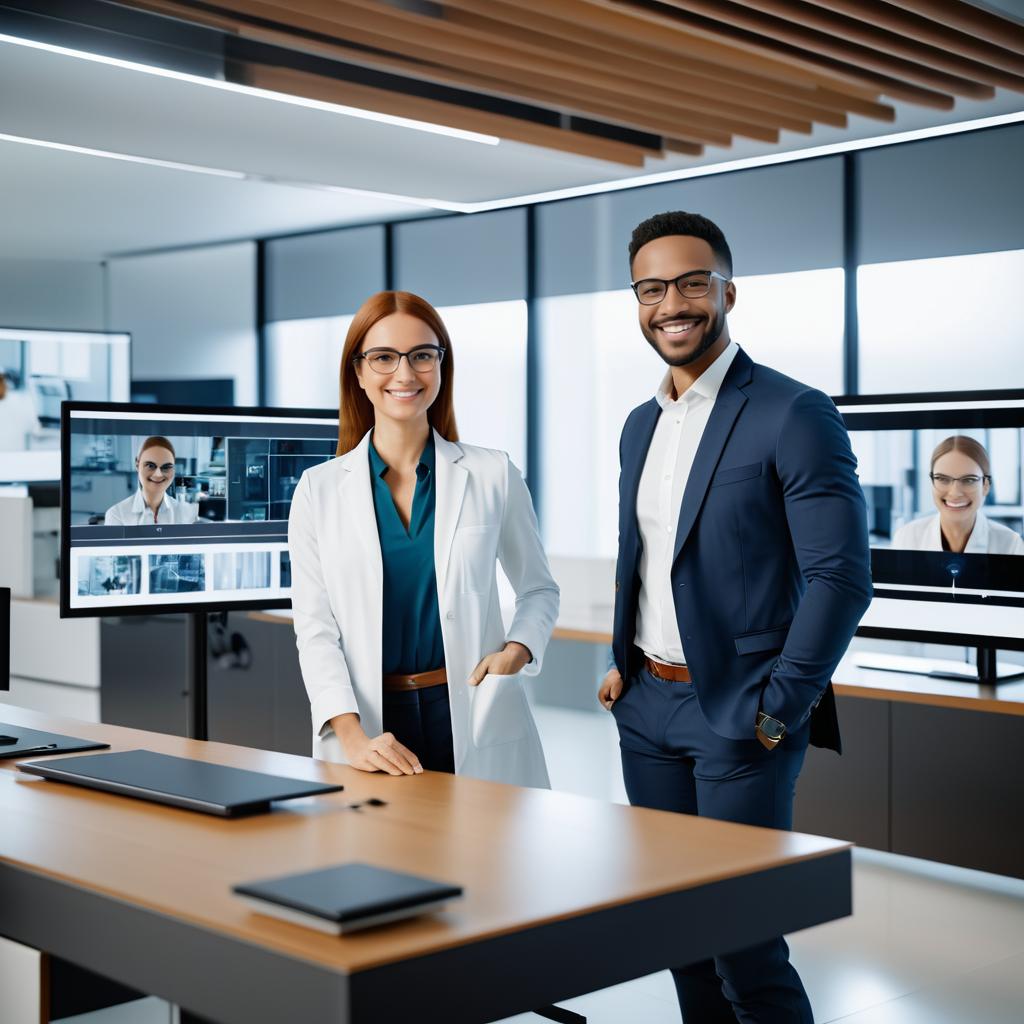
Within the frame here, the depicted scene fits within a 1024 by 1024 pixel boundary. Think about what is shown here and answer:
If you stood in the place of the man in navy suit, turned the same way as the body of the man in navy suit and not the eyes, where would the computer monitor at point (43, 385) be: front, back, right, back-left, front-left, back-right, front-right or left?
right

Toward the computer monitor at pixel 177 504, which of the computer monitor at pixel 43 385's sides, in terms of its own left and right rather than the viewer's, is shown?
front

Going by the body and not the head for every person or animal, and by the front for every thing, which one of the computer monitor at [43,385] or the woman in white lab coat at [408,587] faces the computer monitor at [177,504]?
the computer monitor at [43,385]

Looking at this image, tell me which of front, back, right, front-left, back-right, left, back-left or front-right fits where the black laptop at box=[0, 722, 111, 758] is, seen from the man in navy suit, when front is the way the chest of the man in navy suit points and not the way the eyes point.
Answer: front-right

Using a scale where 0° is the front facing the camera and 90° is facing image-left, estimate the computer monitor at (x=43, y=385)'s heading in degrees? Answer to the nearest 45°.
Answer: approximately 0°

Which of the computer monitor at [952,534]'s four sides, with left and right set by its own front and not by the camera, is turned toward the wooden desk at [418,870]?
front

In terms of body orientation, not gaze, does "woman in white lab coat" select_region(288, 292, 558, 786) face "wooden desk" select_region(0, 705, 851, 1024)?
yes

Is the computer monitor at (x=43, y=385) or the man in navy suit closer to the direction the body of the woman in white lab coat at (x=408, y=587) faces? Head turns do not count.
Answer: the man in navy suit

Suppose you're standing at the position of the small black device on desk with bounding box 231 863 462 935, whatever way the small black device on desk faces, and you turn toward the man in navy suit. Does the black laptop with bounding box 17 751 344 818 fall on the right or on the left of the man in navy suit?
left

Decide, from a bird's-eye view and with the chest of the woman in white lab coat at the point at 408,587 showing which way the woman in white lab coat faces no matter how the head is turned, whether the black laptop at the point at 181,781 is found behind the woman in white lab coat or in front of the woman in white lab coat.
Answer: in front

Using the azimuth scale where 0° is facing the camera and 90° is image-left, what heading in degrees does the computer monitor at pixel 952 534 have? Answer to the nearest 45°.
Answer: approximately 0°

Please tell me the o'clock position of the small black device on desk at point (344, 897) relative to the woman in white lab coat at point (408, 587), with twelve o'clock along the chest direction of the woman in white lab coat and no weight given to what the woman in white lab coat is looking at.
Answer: The small black device on desk is roughly at 12 o'clock from the woman in white lab coat.
